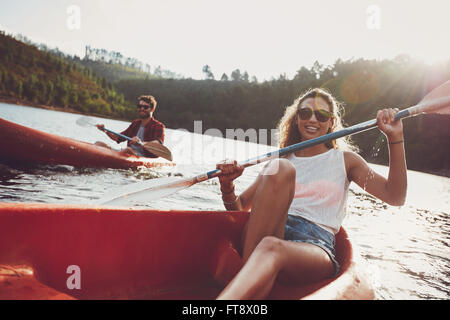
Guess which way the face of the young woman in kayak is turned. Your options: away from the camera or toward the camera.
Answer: toward the camera

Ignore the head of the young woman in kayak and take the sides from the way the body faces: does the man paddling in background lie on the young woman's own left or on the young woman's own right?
on the young woman's own right

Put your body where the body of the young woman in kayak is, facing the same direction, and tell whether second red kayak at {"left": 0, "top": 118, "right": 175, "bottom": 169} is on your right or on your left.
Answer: on your right

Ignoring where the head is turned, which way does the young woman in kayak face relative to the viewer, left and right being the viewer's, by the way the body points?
facing the viewer and to the left of the viewer

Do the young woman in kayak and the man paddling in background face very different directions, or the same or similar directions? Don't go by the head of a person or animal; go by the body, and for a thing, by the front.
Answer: same or similar directions

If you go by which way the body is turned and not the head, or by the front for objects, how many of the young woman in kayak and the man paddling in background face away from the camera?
0

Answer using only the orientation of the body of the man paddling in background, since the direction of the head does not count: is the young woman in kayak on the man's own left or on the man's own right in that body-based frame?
on the man's own left
